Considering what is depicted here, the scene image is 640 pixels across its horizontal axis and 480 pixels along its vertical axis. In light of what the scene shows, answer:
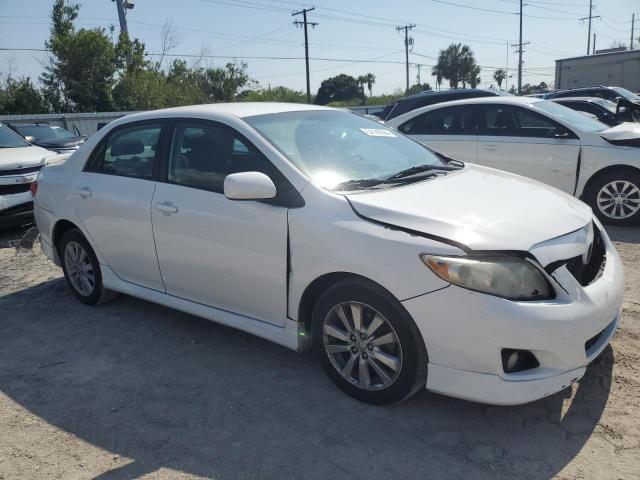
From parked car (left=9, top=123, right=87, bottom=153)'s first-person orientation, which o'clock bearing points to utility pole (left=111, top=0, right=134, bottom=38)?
The utility pole is roughly at 8 o'clock from the parked car.

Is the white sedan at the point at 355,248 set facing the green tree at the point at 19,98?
no

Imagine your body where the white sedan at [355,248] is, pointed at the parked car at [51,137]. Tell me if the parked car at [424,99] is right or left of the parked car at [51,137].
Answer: right

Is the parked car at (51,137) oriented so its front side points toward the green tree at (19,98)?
no

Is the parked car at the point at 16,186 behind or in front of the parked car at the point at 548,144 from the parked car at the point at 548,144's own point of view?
behind

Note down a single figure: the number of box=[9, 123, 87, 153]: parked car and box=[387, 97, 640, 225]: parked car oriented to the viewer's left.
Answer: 0

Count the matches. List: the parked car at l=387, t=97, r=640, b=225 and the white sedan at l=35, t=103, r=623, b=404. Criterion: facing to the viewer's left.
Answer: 0

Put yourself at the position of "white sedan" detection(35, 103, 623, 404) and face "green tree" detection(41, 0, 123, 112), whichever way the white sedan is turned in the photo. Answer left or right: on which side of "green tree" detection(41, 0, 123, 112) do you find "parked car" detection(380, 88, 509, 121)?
right

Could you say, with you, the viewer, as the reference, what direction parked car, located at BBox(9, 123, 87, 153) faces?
facing the viewer and to the right of the viewer

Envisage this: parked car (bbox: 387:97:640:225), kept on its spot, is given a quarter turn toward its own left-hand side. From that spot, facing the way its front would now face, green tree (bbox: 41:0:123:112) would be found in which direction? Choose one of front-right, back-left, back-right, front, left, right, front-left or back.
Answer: front-left

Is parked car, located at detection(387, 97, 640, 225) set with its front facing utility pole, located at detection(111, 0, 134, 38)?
no

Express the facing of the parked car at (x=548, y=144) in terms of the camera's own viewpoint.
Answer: facing to the right of the viewer

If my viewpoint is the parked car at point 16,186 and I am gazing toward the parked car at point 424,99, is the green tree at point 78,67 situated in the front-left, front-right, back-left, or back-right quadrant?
front-left

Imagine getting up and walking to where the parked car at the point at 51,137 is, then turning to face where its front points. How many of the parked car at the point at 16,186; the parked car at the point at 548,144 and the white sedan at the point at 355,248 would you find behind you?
0

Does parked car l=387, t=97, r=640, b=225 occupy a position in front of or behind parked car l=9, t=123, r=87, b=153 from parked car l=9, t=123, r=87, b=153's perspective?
in front
